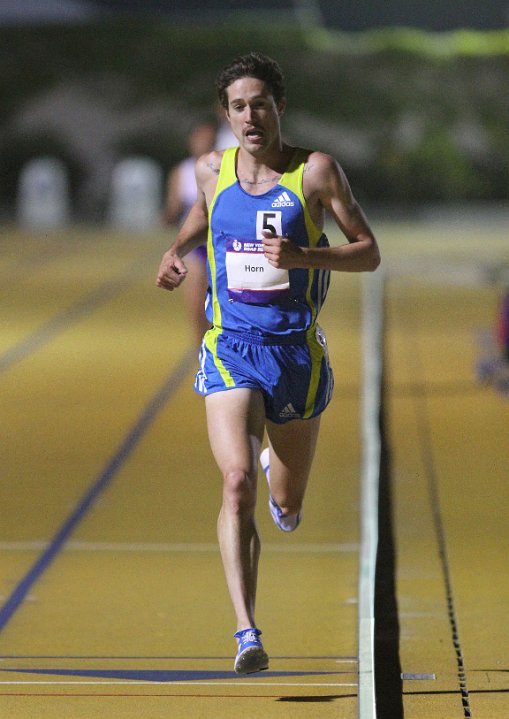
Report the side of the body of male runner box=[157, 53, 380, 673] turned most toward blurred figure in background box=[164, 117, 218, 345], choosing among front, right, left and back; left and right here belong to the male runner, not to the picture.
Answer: back

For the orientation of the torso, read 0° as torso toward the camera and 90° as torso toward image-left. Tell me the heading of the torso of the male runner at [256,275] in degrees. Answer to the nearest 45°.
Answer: approximately 0°

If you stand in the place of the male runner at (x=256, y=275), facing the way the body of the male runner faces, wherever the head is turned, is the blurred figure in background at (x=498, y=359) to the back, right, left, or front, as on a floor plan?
back

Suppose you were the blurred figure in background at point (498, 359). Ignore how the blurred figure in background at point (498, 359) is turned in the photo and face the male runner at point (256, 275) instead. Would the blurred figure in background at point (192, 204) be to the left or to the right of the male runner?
right
